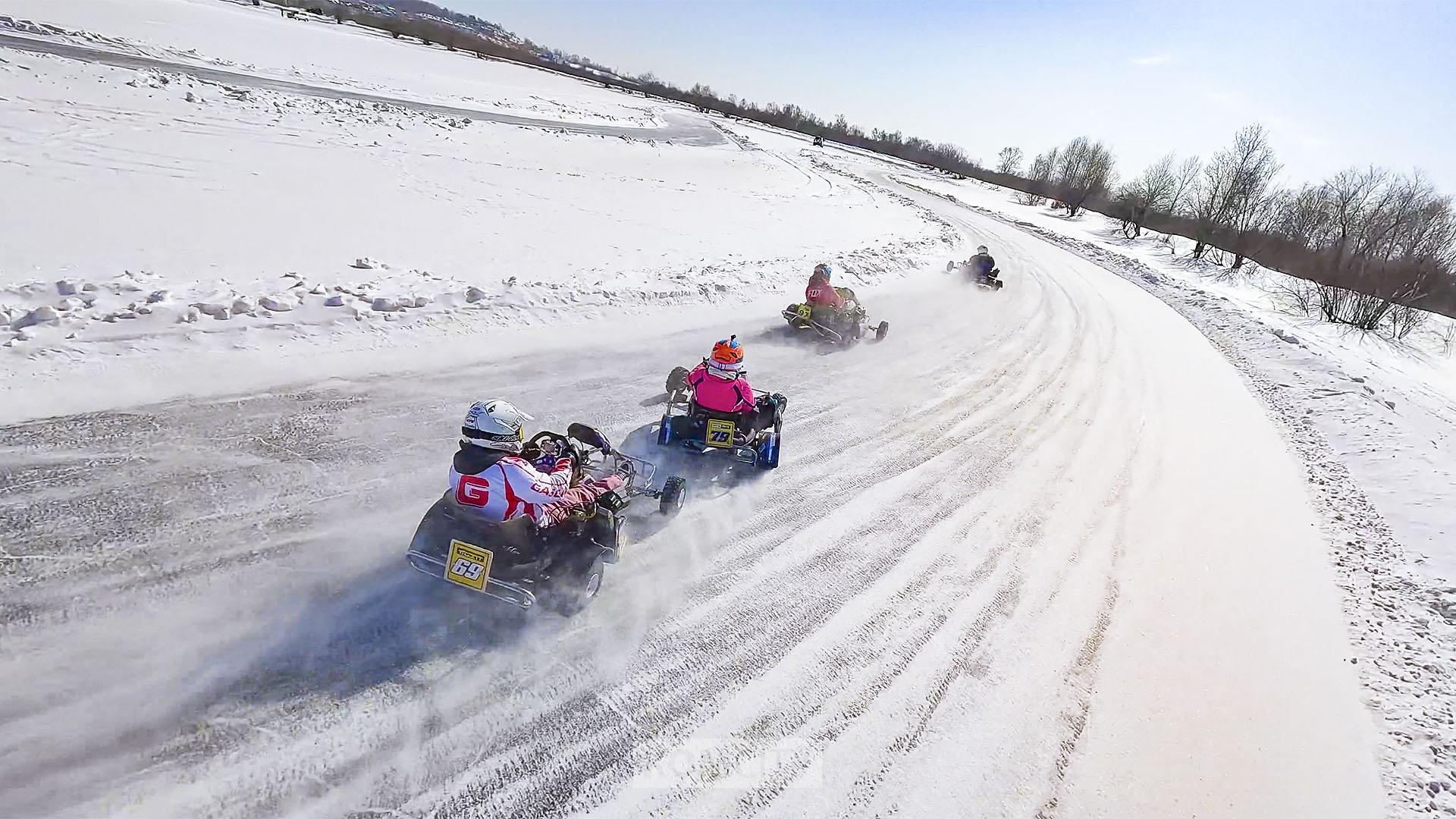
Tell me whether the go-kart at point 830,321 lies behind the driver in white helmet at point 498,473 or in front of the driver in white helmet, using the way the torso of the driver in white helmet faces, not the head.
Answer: in front

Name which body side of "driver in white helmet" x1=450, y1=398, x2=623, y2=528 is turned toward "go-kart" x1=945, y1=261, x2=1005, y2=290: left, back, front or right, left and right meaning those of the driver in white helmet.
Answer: front

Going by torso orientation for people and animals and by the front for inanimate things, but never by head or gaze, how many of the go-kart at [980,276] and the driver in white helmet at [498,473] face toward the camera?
0

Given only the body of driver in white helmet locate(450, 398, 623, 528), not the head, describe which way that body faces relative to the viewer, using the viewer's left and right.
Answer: facing away from the viewer and to the right of the viewer

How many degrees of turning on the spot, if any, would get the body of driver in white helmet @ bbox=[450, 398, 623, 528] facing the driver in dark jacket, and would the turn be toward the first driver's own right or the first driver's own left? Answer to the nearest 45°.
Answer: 0° — they already face them

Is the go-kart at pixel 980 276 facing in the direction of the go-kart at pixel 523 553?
no

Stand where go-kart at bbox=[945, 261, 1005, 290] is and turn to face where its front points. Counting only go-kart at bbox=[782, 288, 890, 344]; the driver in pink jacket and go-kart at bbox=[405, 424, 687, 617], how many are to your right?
0

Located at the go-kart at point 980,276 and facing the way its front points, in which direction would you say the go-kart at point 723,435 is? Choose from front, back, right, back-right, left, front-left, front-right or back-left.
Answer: back-left

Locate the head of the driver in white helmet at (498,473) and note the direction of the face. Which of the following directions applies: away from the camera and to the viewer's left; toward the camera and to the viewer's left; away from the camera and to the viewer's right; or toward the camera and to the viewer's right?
away from the camera and to the viewer's right

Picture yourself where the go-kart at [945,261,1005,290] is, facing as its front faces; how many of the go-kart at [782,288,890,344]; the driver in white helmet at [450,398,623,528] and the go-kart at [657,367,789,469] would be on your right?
0

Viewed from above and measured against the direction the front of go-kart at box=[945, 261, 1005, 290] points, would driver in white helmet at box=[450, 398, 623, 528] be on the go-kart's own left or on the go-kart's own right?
on the go-kart's own left

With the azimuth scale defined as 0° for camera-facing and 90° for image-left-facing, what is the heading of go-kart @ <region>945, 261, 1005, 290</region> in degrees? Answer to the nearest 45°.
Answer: approximately 135°

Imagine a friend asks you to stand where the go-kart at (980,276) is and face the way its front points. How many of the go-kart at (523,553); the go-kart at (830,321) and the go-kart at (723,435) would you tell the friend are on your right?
0
